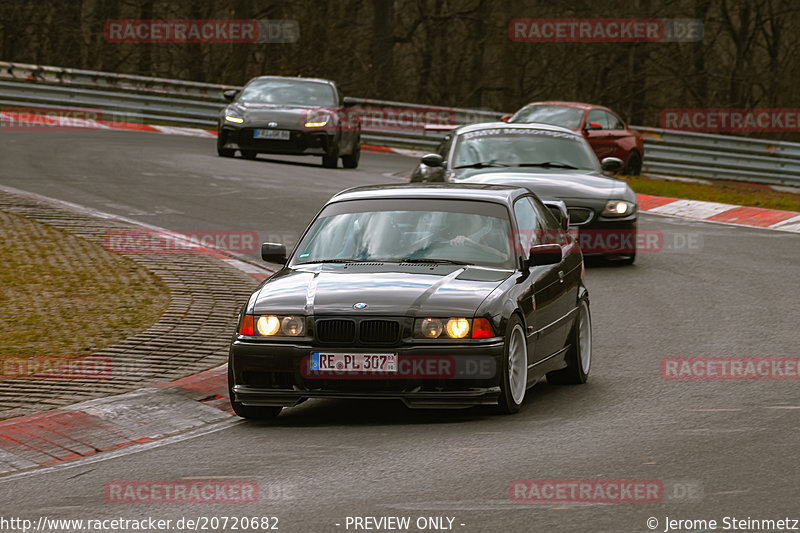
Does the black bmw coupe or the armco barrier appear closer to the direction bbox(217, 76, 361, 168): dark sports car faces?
the black bmw coupe

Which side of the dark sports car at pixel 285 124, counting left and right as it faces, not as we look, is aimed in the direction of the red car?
left

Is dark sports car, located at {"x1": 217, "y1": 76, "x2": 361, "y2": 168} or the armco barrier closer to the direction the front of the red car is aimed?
the dark sports car

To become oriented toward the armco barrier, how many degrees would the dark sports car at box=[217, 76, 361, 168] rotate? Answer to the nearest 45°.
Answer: approximately 180°

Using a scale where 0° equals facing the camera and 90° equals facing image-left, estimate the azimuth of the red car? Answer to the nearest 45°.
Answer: approximately 45°

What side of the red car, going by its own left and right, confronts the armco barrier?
right

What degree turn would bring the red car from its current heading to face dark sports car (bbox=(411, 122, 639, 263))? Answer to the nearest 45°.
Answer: approximately 45° to its left
